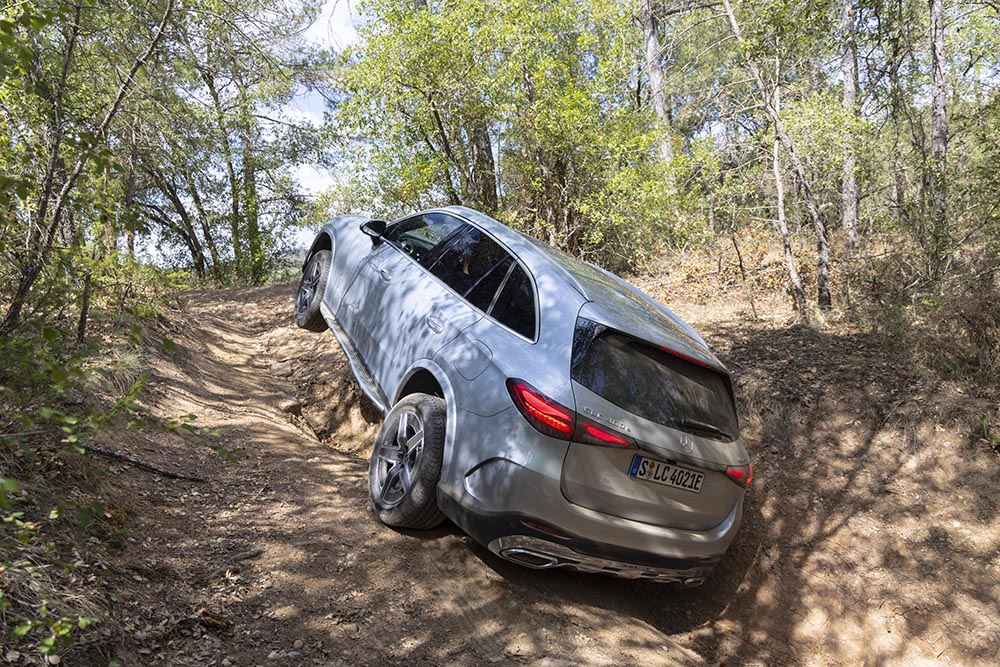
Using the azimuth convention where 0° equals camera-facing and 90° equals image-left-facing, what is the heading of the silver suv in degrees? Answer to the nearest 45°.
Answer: approximately 135°
